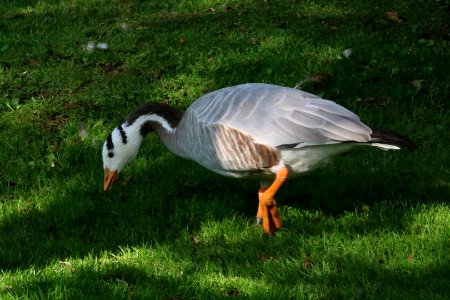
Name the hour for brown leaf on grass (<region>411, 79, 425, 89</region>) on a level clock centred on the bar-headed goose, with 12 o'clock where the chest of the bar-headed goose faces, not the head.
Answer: The brown leaf on grass is roughly at 4 o'clock from the bar-headed goose.

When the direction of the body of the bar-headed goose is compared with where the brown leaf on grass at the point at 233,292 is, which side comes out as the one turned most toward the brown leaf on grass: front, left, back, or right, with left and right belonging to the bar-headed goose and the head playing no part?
left

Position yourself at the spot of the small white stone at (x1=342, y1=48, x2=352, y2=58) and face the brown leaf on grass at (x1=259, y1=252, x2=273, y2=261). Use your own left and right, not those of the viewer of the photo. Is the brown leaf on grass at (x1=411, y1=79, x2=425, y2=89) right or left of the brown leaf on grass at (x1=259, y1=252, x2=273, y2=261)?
left

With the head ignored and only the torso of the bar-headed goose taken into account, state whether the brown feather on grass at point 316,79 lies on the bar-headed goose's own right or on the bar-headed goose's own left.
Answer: on the bar-headed goose's own right

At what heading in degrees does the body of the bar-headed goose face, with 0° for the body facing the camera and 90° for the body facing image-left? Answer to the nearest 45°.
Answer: approximately 90°

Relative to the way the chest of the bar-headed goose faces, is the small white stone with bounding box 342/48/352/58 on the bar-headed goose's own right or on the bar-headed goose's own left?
on the bar-headed goose's own right

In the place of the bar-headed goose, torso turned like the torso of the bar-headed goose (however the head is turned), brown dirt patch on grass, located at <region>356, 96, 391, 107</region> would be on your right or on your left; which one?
on your right

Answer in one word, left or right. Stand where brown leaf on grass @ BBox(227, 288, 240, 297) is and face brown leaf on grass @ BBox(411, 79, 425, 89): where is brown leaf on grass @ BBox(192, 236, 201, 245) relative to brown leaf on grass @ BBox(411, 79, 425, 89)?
left
